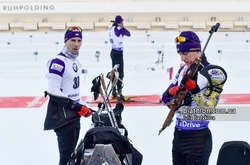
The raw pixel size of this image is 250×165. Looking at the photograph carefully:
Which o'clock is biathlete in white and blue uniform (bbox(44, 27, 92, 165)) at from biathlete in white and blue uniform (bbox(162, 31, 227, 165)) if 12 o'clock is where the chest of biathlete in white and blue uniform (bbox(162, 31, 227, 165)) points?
biathlete in white and blue uniform (bbox(44, 27, 92, 165)) is roughly at 2 o'clock from biathlete in white and blue uniform (bbox(162, 31, 227, 165)).

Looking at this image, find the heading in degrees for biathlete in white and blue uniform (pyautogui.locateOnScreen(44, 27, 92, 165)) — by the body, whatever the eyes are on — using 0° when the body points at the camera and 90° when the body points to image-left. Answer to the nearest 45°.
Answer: approximately 315°

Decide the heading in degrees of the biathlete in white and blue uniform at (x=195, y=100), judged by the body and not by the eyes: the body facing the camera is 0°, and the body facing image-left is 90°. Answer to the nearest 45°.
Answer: approximately 45°
